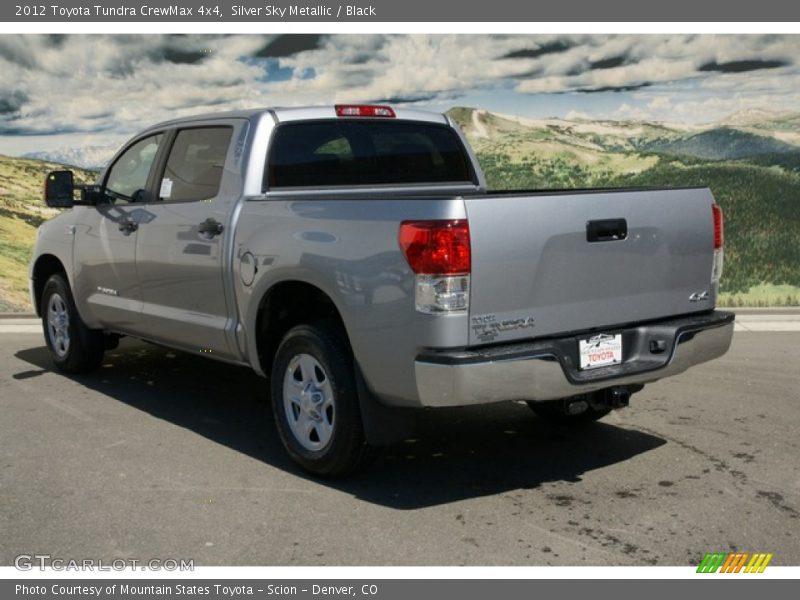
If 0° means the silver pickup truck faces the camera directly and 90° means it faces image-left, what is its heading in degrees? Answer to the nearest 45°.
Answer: approximately 135°
